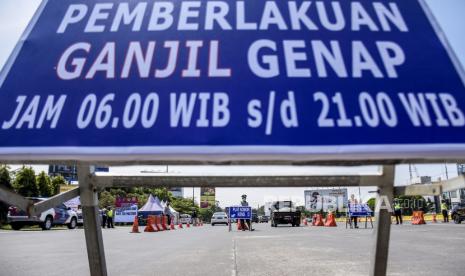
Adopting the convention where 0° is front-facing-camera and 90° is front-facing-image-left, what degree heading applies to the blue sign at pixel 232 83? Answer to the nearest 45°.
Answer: approximately 0°

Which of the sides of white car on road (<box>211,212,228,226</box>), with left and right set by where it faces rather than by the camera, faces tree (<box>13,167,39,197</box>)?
left

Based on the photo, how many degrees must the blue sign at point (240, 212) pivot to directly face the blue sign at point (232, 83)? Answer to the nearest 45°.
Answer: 0° — it already faces it

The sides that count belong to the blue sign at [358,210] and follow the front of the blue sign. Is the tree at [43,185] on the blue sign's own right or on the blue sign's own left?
on the blue sign's own right

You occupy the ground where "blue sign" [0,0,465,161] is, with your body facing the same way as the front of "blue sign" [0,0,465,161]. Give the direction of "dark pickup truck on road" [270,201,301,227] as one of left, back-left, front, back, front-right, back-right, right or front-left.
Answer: back

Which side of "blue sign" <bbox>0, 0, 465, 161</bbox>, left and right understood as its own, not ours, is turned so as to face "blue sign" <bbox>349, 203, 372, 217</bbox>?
back

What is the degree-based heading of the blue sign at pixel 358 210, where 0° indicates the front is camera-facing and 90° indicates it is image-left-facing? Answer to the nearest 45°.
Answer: approximately 0°
